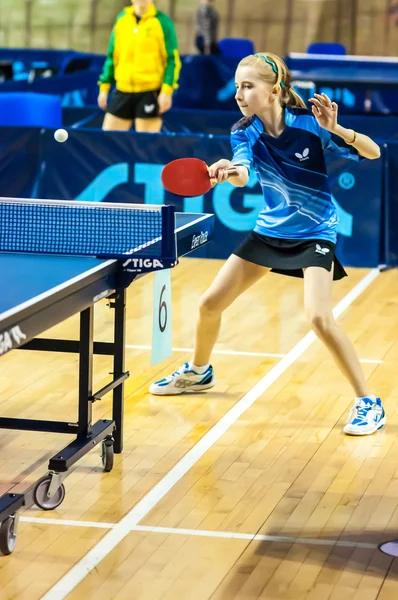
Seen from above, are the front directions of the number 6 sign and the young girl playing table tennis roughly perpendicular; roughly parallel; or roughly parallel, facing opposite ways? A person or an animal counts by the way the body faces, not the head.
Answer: roughly perpendicular

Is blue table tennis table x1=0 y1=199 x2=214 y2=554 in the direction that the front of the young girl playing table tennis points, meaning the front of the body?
yes

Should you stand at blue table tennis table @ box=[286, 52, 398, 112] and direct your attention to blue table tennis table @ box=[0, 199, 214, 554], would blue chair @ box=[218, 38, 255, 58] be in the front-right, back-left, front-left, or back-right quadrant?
back-right

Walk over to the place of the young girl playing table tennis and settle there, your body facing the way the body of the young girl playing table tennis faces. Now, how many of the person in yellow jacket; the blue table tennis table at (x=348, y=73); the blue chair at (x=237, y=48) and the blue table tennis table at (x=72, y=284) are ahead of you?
1

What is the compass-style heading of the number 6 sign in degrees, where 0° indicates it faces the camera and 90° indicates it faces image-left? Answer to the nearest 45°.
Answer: approximately 315°

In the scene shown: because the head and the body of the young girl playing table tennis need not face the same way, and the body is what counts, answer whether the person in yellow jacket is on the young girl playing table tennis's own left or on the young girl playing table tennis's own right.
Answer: on the young girl playing table tennis's own right

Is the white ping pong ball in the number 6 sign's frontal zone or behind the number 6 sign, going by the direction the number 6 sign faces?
behind

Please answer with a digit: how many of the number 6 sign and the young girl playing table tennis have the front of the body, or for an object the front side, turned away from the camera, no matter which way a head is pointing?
0

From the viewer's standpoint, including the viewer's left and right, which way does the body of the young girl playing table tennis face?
facing the viewer and to the left of the viewer
